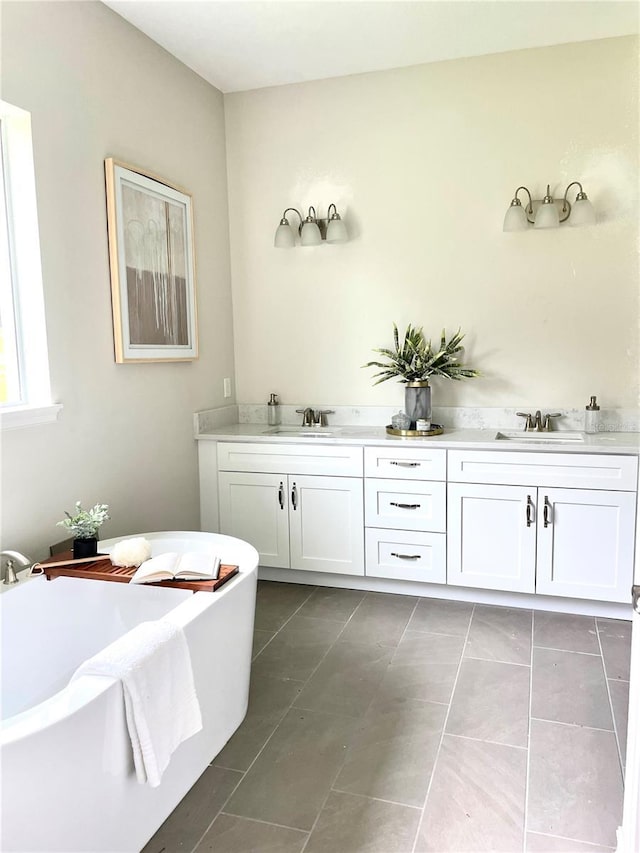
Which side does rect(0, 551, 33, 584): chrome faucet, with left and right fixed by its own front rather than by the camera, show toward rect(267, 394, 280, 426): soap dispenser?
left

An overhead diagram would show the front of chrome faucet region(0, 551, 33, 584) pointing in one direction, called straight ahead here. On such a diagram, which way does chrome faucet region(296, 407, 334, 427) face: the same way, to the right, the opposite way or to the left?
to the right

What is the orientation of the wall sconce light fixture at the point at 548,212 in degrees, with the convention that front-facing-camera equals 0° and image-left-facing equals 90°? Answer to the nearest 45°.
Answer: approximately 0°

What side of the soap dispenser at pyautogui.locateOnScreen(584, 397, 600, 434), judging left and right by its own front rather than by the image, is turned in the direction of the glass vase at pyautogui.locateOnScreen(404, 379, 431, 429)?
right

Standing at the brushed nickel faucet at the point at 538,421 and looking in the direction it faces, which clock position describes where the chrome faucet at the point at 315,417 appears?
the chrome faucet at the point at 315,417 is roughly at 3 o'clock from the brushed nickel faucet at the point at 538,421.

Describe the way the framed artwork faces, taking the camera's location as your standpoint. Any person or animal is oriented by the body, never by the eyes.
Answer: facing the viewer and to the right of the viewer

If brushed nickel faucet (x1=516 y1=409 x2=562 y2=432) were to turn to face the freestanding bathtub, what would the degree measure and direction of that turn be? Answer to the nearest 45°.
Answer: approximately 45° to its right

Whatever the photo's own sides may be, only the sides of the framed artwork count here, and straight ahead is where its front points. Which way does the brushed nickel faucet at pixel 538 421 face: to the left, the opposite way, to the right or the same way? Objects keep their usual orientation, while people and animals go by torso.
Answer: to the right

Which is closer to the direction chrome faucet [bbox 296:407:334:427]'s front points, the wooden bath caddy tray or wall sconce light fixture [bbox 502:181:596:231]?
the wooden bath caddy tray

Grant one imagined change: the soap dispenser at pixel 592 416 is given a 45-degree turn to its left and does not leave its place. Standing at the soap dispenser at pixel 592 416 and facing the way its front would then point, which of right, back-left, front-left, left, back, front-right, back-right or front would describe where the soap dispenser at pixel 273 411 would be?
back-right

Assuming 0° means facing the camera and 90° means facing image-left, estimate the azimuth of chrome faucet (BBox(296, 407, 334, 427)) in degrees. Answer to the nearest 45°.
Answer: approximately 0°

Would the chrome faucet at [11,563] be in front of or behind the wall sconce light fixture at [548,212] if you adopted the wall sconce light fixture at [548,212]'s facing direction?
in front

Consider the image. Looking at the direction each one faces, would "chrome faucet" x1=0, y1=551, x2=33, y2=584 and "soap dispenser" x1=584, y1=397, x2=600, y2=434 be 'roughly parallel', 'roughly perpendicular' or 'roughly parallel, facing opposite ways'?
roughly perpendicular
